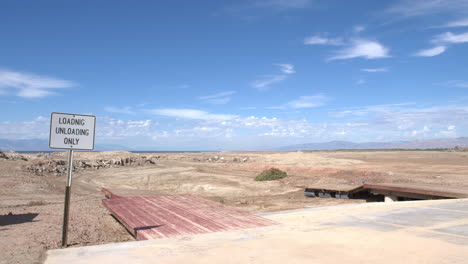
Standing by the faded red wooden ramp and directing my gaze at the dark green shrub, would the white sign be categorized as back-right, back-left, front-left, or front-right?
back-left

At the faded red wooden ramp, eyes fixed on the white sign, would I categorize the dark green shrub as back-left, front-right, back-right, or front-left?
back-right

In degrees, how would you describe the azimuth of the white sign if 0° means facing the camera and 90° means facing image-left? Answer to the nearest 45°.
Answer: approximately 0°

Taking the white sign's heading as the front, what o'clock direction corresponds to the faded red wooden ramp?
The faded red wooden ramp is roughly at 8 o'clock from the white sign.

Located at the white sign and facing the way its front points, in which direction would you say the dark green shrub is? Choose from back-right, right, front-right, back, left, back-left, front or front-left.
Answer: back-left
